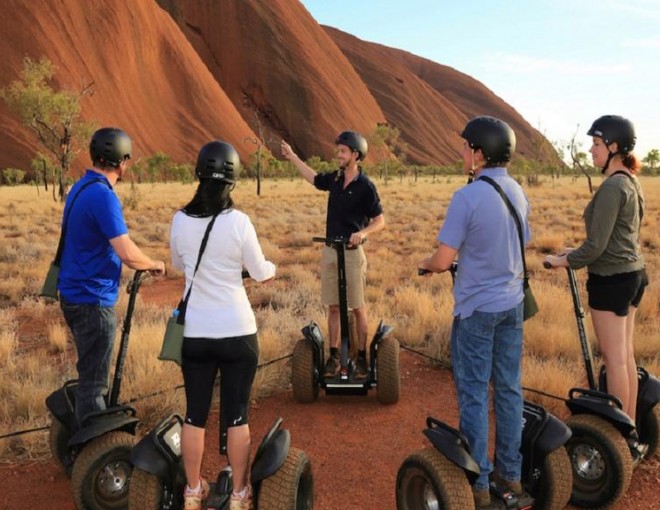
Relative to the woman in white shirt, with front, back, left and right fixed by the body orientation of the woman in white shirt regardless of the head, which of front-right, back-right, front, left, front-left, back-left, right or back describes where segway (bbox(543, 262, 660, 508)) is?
right

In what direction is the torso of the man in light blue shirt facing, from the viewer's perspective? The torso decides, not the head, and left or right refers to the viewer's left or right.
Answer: facing away from the viewer and to the left of the viewer

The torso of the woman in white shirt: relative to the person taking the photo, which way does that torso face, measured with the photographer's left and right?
facing away from the viewer

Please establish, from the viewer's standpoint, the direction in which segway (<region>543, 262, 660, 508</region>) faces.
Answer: facing away from the viewer and to the left of the viewer

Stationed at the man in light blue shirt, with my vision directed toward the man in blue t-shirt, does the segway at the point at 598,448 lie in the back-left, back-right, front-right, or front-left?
back-right

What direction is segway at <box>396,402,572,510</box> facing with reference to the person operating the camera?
facing away from the viewer and to the left of the viewer

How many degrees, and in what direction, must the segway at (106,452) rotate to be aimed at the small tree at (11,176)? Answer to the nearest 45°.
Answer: approximately 45° to its left

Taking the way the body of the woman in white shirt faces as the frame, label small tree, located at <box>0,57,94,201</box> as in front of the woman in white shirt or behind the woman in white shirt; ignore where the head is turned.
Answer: in front

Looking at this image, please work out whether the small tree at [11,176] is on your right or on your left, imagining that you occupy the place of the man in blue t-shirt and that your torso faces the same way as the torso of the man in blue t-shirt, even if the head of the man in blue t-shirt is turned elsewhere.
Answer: on your left

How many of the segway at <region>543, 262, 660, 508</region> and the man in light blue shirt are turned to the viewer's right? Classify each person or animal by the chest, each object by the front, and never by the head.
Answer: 0

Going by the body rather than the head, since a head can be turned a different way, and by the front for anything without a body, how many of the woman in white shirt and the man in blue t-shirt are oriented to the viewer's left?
0

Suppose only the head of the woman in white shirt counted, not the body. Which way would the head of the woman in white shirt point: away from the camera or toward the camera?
away from the camera

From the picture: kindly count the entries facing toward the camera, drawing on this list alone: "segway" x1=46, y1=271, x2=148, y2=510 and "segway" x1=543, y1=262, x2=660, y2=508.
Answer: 0

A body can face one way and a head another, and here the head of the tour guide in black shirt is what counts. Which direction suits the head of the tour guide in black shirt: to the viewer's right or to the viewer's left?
to the viewer's left

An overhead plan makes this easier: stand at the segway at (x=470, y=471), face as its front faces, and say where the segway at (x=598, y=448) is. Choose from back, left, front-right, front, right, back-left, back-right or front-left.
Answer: right

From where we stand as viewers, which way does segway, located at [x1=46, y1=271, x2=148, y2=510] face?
facing away from the viewer and to the right of the viewer
